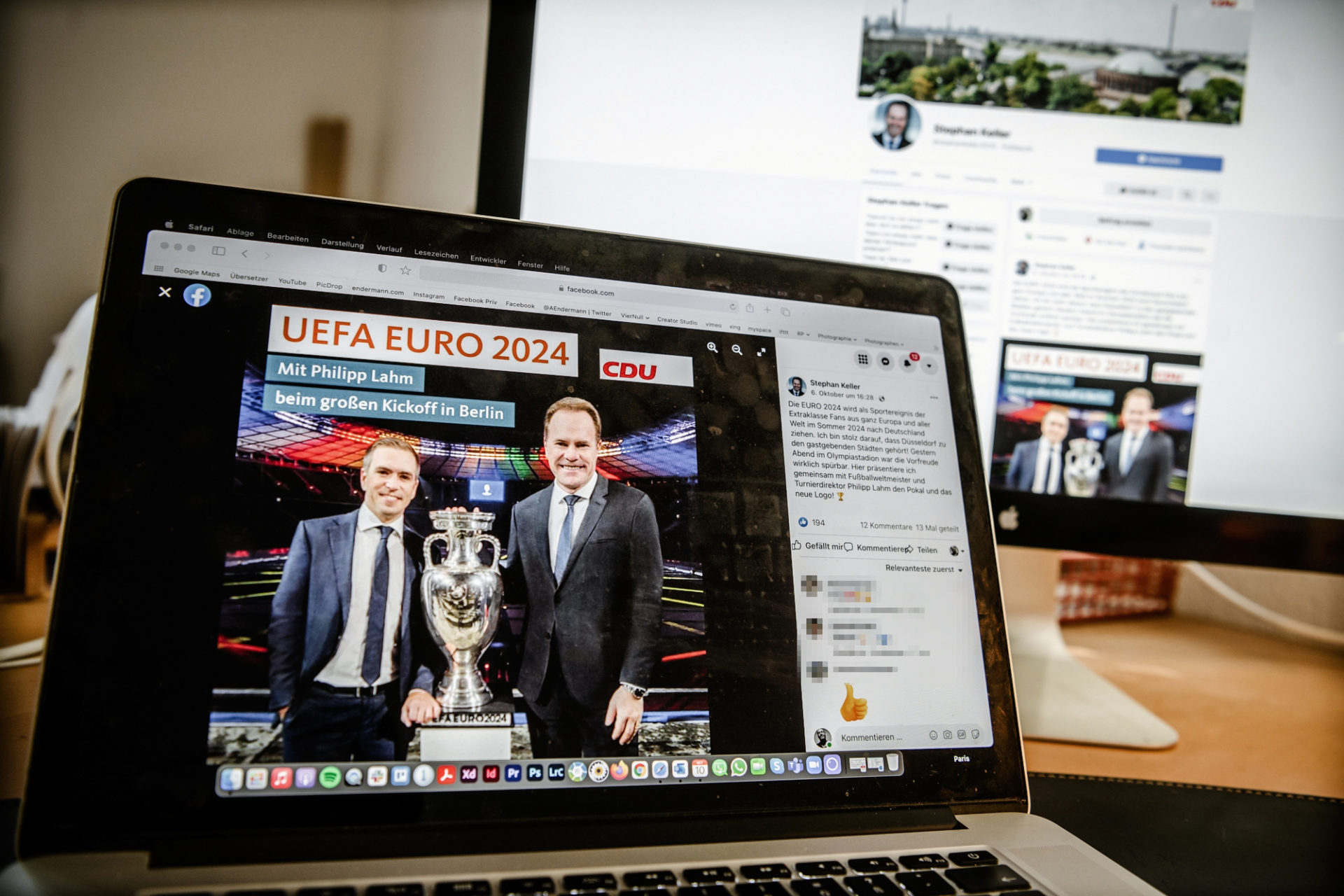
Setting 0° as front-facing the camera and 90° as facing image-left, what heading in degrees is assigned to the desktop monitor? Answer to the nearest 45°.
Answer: approximately 0°

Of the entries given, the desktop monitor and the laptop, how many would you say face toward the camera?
2
